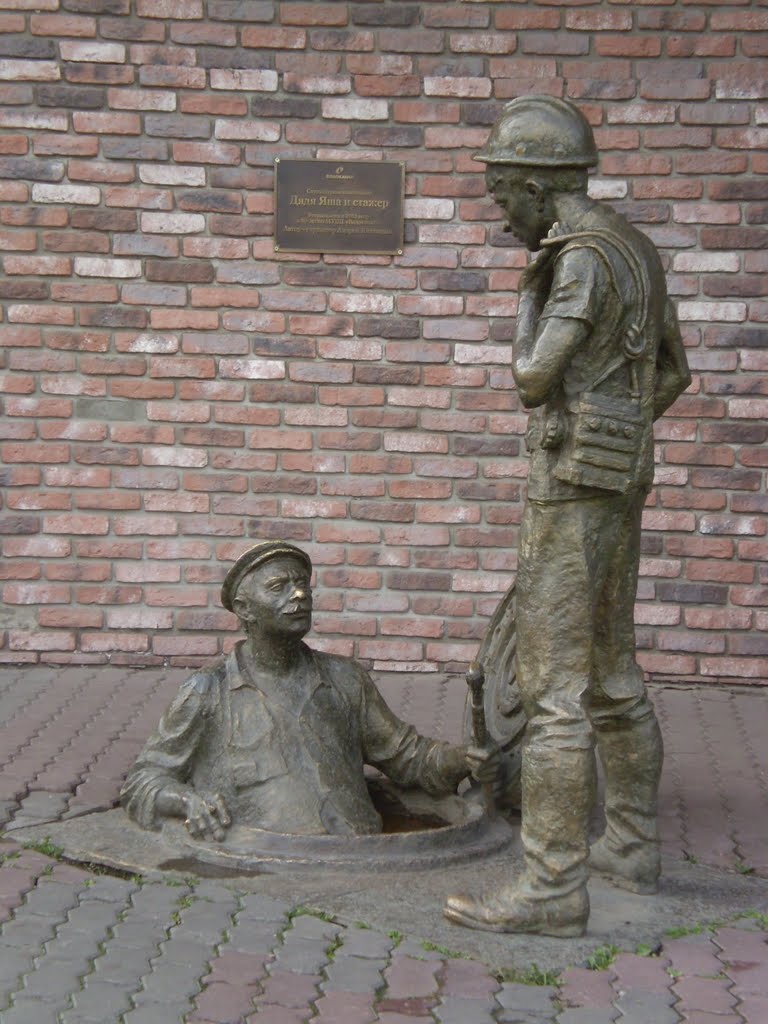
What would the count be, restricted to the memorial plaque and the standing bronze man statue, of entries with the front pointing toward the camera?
1

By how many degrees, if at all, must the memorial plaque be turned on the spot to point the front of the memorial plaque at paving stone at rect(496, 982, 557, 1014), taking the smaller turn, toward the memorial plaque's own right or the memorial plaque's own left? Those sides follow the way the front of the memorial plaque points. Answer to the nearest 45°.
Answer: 0° — it already faces it

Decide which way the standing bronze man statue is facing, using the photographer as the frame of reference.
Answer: facing to the left of the viewer

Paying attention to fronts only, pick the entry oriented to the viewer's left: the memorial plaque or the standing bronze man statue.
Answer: the standing bronze man statue

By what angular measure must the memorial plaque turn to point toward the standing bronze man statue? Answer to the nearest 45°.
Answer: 0° — it already faces it

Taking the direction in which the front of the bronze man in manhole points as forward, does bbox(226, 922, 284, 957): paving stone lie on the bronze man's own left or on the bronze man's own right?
on the bronze man's own right

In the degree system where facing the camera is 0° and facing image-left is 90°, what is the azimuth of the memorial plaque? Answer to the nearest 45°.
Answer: approximately 0°

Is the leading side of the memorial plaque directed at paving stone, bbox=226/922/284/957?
yes

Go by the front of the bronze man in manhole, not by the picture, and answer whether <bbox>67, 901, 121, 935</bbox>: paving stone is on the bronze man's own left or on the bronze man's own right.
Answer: on the bronze man's own right

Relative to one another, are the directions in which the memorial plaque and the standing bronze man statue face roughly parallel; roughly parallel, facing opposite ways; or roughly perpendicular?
roughly perpendicular
